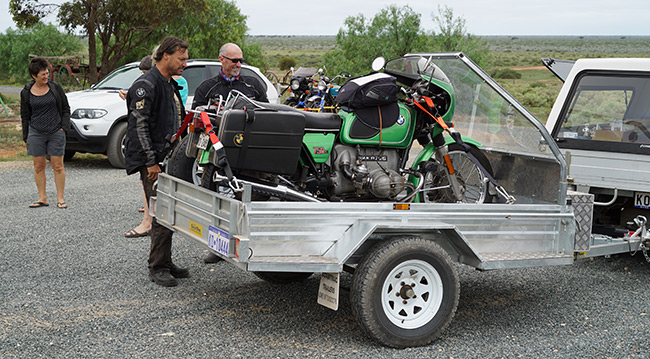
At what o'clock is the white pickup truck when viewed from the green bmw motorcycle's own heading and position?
The white pickup truck is roughly at 11 o'clock from the green bmw motorcycle.

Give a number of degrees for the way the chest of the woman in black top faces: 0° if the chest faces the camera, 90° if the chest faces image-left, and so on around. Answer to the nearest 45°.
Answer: approximately 0°

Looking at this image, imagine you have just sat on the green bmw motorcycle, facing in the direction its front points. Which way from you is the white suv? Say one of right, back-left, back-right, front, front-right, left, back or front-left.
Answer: back-left

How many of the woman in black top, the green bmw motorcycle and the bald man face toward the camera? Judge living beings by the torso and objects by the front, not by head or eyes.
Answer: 2

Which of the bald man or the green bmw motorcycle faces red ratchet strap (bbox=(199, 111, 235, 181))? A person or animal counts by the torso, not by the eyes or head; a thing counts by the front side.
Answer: the bald man

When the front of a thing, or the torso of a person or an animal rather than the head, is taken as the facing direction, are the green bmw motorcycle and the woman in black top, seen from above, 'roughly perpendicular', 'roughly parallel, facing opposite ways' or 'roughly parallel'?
roughly perpendicular

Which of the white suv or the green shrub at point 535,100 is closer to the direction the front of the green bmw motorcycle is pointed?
the green shrub

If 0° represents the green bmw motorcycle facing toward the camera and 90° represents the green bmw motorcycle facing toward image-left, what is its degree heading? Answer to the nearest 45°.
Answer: approximately 270°

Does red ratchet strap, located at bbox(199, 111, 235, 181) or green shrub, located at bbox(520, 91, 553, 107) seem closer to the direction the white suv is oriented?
the red ratchet strap

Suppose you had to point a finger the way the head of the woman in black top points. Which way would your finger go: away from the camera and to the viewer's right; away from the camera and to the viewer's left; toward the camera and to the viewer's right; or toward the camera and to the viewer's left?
toward the camera and to the viewer's right

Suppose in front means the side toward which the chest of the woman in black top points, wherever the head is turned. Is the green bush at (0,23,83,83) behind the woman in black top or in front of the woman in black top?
behind

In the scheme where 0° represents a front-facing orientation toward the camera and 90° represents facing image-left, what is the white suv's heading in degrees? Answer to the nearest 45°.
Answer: approximately 45°
